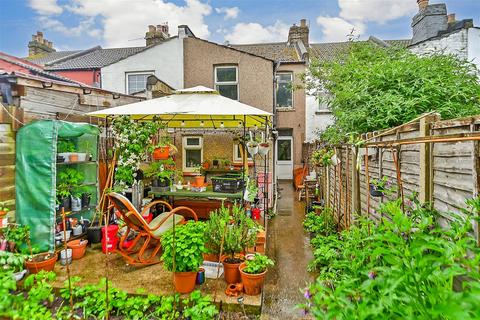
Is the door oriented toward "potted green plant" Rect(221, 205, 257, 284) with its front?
yes

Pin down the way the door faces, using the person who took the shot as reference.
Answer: facing the viewer

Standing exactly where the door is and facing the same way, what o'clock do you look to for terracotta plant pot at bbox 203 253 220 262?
The terracotta plant pot is roughly at 12 o'clock from the door.

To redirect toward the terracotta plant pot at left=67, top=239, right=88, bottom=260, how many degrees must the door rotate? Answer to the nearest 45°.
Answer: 0° — it already faces it

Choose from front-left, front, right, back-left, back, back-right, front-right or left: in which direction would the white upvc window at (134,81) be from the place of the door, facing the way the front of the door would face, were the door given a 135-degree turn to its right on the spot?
left

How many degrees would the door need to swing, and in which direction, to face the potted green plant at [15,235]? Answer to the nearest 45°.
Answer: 0° — it already faces it

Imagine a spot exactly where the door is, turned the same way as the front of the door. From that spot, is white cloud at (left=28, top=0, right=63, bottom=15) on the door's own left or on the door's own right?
on the door's own right

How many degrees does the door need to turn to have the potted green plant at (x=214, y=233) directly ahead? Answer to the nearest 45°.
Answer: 0° — it already faces it

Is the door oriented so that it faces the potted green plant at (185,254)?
yes

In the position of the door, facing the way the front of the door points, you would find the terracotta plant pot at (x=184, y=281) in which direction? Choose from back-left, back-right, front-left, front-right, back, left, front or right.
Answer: front

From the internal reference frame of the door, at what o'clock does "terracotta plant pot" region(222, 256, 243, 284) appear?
The terracotta plant pot is roughly at 12 o'clock from the door.

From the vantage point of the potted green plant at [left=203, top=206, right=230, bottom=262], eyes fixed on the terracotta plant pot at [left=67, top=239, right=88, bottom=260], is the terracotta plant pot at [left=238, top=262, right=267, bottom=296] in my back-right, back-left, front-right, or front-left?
back-left

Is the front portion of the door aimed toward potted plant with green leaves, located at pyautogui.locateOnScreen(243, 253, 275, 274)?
yes

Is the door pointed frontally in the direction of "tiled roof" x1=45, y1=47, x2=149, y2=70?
no
